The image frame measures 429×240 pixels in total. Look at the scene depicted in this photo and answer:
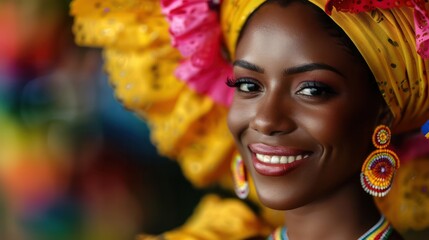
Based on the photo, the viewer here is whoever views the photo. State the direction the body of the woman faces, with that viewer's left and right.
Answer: facing the viewer and to the left of the viewer

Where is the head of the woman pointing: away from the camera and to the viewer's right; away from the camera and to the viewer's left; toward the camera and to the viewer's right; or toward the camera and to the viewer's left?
toward the camera and to the viewer's left
